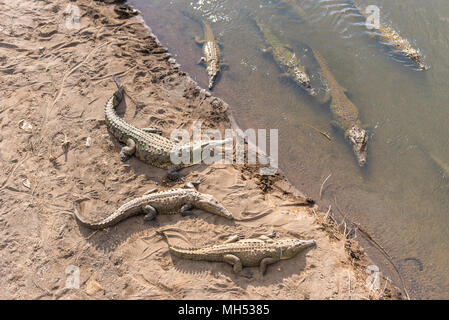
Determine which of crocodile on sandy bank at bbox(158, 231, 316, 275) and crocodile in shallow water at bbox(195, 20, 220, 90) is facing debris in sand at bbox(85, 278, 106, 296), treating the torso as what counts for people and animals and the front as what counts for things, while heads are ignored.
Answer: the crocodile in shallow water

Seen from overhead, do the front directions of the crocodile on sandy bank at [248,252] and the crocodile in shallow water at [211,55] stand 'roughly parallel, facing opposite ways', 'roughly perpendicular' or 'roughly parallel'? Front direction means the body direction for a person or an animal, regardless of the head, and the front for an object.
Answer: roughly perpendicular

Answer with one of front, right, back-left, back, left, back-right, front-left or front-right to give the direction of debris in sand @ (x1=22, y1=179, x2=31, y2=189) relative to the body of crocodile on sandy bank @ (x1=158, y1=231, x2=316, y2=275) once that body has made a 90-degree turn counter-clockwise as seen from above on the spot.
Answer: left

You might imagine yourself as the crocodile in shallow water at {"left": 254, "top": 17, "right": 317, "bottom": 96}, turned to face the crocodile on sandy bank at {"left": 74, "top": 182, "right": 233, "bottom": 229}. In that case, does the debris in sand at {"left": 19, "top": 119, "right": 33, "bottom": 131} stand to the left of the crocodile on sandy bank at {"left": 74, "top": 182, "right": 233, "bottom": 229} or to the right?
right

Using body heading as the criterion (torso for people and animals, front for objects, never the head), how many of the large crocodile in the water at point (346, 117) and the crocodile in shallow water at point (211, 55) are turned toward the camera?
2

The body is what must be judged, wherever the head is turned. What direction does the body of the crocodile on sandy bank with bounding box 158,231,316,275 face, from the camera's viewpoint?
to the viewer's right

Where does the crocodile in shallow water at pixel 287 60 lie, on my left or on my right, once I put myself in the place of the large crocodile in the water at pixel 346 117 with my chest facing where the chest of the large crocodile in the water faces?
on my right

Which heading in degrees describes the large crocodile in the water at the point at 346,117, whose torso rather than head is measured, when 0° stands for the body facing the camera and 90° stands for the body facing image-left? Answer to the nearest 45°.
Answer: approximately 0°

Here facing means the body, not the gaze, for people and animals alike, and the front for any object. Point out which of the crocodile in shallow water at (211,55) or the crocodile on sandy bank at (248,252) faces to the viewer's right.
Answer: the crocodile on sandy bank

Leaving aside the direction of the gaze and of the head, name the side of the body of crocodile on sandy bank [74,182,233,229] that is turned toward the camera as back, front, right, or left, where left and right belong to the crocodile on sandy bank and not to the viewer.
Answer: right

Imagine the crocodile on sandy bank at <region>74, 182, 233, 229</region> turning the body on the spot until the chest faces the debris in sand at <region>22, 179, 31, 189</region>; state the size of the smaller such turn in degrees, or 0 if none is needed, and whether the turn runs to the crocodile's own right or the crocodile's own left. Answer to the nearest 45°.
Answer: approximately 180°
